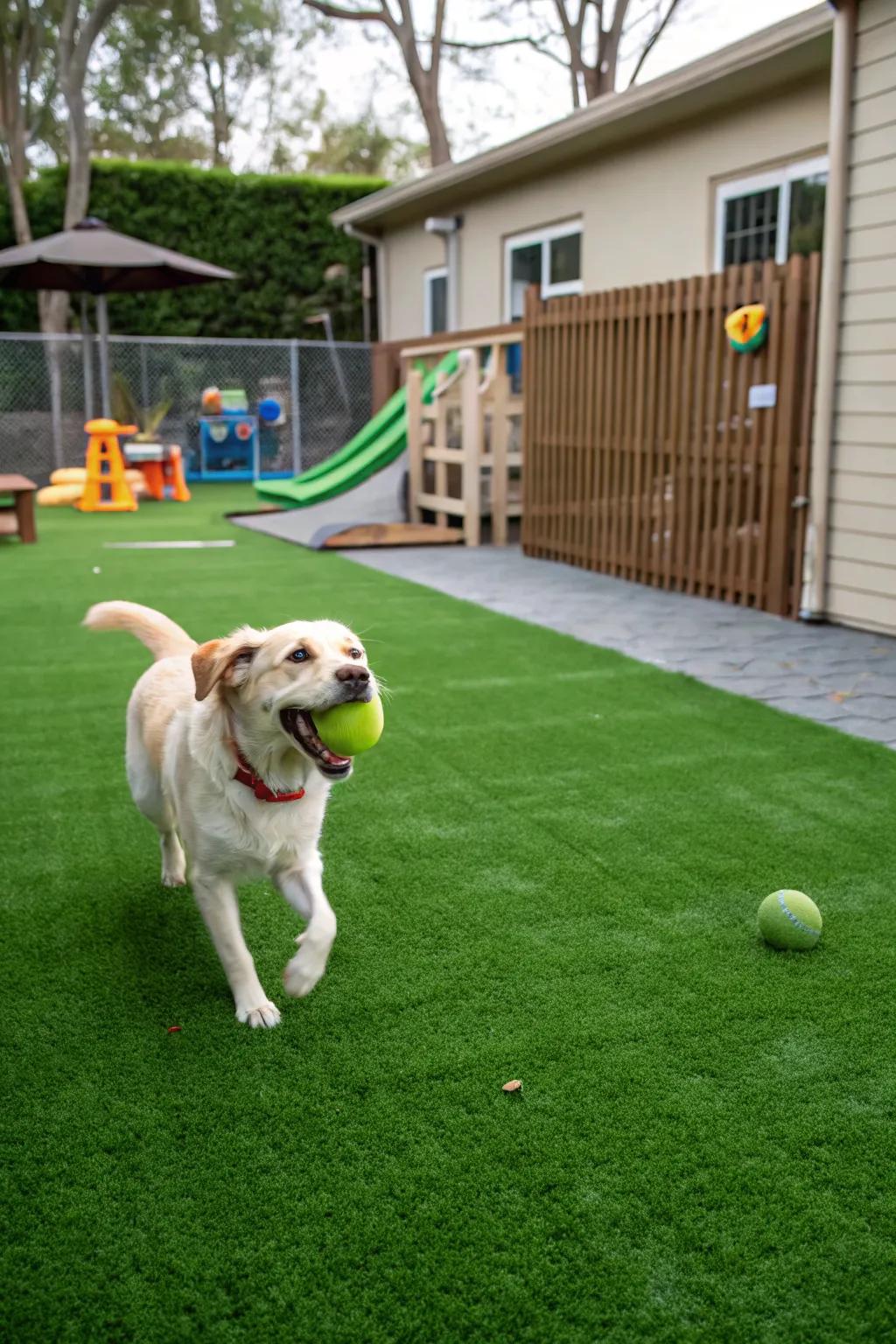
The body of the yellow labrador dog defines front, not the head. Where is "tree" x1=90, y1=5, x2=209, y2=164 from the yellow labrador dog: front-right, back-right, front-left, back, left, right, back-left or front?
back-left

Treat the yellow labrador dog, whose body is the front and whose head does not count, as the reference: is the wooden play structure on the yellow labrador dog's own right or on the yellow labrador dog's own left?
on the yellow labrador dog's own left

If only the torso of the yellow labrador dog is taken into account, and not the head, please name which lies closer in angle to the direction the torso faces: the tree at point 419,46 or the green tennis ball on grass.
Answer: the green tennis ball on grass

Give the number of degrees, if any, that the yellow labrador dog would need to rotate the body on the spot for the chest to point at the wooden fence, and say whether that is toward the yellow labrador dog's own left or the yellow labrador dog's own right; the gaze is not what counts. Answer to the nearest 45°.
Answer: approximately 90° to the yellow labrador dog's own left

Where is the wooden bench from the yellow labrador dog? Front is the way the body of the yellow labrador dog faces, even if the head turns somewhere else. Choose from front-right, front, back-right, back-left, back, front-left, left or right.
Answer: back-left

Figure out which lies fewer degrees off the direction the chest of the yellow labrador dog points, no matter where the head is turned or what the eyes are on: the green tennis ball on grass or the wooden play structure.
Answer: the green tennis ball on grass

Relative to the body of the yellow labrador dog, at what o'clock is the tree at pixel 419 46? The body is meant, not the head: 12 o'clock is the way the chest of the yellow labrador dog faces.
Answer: The tree is roughly at 8 o'clock from the yellow labrador dog.

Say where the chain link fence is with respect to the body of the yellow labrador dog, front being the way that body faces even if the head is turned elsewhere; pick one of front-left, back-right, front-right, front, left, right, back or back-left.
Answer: back-left

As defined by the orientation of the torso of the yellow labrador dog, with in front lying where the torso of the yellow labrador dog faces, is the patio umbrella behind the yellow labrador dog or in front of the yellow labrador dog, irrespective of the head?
behind

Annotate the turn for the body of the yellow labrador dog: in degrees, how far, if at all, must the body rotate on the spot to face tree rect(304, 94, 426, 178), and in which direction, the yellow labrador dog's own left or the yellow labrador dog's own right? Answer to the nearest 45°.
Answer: approximately 135° to the yellow labrador dog's own left

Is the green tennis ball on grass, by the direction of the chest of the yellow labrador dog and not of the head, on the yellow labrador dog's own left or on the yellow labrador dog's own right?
on the yellow labrador dog's own left

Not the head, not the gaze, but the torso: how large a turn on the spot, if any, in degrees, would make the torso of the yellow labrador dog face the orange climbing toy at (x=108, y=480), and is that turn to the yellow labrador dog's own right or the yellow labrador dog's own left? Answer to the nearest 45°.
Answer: approximately 135° to the yellow labrador dog's own left

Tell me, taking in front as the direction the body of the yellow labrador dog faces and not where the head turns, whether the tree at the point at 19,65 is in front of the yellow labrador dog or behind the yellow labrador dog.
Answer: behind
